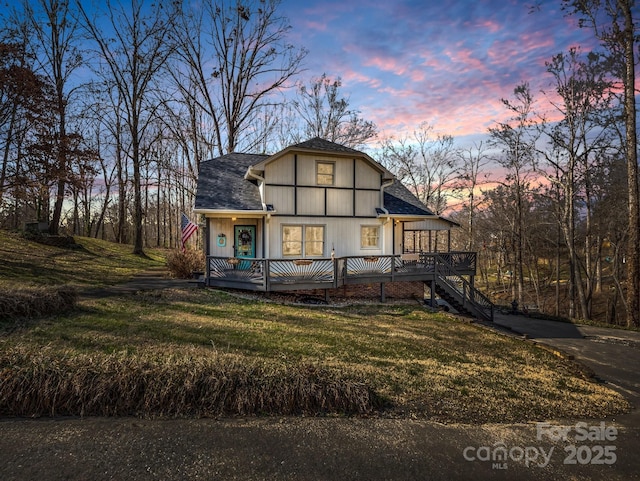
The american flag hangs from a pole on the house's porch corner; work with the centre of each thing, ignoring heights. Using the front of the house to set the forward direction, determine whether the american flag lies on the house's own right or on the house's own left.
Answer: on the house's own right

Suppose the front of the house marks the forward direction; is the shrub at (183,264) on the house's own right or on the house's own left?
on the house's own right

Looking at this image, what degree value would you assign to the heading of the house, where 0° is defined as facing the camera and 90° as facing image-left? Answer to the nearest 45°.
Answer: approximately 0°
